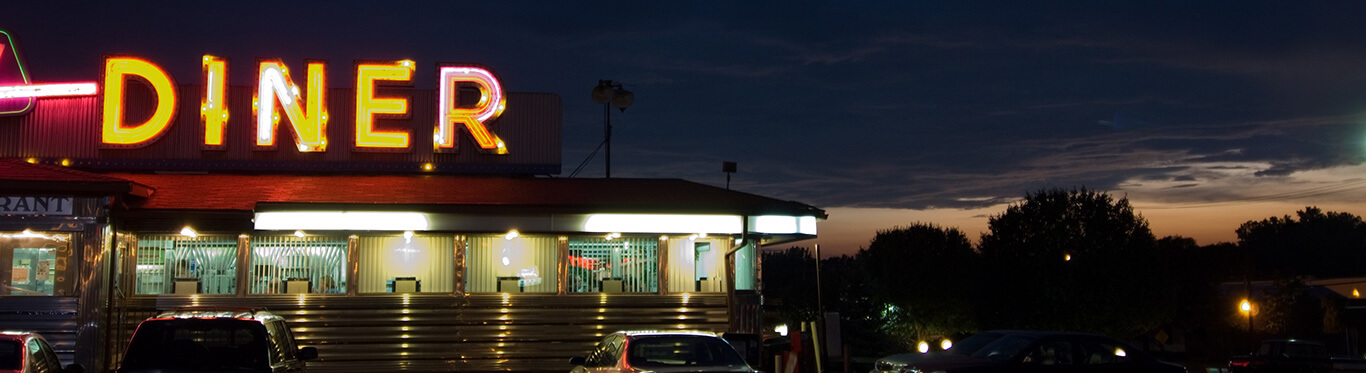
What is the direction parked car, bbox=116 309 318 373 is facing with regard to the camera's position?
facing away from the viewer and to the right of the viewer

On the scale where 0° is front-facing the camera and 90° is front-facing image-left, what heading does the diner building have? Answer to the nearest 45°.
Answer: approximately 0°

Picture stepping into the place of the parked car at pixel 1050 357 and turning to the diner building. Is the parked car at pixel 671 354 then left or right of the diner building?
left

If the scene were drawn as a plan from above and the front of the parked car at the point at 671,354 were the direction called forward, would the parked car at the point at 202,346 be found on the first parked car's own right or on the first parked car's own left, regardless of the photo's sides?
on the first parked car's own left

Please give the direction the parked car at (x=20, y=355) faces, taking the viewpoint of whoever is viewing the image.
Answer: facing away from the viewer and to the right of the viewer
